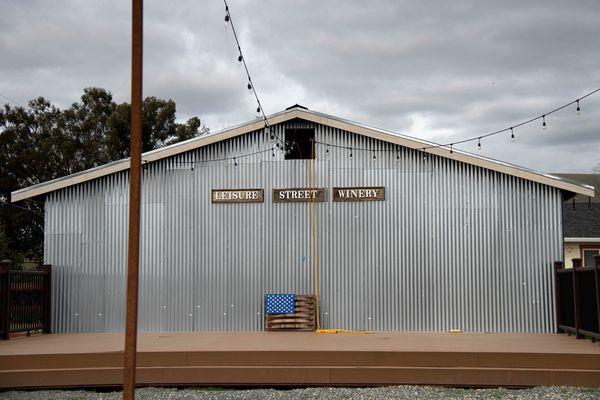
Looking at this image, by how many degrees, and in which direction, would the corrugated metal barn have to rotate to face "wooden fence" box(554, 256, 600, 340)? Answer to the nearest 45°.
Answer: approximately 45° to its left

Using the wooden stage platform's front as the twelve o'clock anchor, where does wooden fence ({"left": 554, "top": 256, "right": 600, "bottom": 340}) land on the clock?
The wooden fence is roughly at 8 o'clock from the wooden stage platform.

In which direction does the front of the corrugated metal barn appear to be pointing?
toward the camera

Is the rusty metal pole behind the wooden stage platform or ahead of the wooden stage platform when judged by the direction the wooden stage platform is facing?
ahead

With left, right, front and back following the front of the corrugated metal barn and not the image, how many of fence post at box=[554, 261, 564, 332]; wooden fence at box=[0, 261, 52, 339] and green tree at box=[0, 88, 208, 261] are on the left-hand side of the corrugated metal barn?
1

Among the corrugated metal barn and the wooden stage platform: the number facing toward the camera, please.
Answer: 2

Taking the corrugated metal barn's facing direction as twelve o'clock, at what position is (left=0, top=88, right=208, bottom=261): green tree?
The green tree is roughly at 5 o'clock from the corrugated metal barn.

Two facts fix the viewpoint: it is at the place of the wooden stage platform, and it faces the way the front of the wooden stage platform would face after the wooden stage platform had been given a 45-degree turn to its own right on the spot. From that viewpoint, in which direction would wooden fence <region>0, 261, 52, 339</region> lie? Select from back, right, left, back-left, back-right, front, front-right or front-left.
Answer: right

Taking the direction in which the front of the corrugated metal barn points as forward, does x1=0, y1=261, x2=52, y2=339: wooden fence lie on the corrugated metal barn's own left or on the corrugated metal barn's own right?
on the corrugated metal barn's own right

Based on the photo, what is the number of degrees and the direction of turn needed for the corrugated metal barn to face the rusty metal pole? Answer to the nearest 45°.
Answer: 0° — it already faces it

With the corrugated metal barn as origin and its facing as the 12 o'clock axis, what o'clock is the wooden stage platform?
The wooden stage platform is roughly at 12 o'clock from the corrugated metal barn.

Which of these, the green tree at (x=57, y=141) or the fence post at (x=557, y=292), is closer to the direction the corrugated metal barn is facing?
the fence post

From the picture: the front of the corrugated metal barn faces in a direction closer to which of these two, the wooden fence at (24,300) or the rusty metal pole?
the rusty metal pole

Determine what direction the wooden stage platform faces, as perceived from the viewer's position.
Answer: facing the viewer

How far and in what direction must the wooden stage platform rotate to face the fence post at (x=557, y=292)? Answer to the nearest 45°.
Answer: approximately 135° to its left

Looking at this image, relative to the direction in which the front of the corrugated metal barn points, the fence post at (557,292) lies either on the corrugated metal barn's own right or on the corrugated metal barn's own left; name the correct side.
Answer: on the corrugated metal barn's own left
